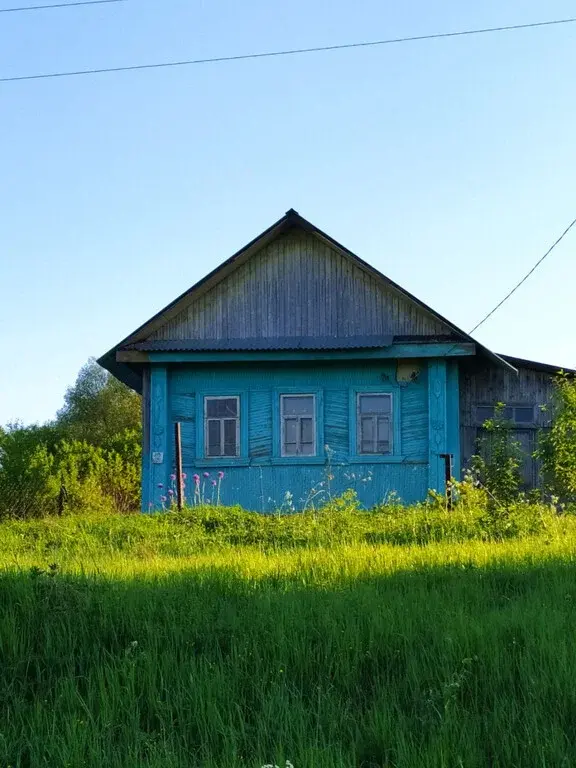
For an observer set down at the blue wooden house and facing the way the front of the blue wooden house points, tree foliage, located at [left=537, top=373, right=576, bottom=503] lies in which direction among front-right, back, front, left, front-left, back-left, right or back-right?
front-left

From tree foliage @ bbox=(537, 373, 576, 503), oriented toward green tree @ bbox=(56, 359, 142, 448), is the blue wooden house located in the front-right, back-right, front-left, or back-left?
front-left

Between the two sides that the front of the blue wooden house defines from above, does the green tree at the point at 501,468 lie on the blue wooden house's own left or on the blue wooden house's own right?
on the blue wooden house's own left

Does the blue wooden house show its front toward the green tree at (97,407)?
no

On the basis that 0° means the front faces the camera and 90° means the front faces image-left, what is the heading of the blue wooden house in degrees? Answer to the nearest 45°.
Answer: approximately 0°
